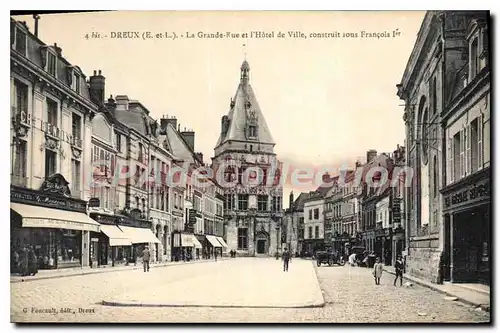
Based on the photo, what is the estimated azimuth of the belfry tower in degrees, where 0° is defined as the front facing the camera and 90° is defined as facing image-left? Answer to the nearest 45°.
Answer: approximately 0°

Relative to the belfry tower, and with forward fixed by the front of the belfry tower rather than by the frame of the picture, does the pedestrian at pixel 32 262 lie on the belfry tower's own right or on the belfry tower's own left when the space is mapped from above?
on the belfry tower's own right

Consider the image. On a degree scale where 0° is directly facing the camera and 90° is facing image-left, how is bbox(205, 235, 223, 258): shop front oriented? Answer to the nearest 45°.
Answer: approximately 315°

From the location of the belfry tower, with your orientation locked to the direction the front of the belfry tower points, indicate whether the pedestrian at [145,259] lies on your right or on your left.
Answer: on your right
